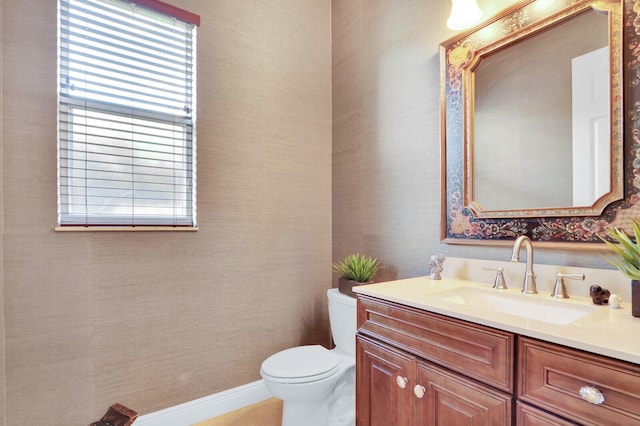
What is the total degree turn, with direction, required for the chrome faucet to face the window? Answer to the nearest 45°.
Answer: approximately 45° to its right

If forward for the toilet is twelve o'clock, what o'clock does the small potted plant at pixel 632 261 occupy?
The small potted plant is roughly at 9 o'clock from the toilet.

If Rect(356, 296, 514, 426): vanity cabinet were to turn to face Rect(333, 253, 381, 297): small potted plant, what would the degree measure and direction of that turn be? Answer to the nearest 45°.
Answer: approximately 90° to its right

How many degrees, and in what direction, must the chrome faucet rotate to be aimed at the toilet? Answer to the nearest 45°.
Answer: approximately 45° to its right

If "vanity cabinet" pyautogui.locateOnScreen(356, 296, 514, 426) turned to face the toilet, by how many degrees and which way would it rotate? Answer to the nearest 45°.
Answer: approximately 90° to its right
